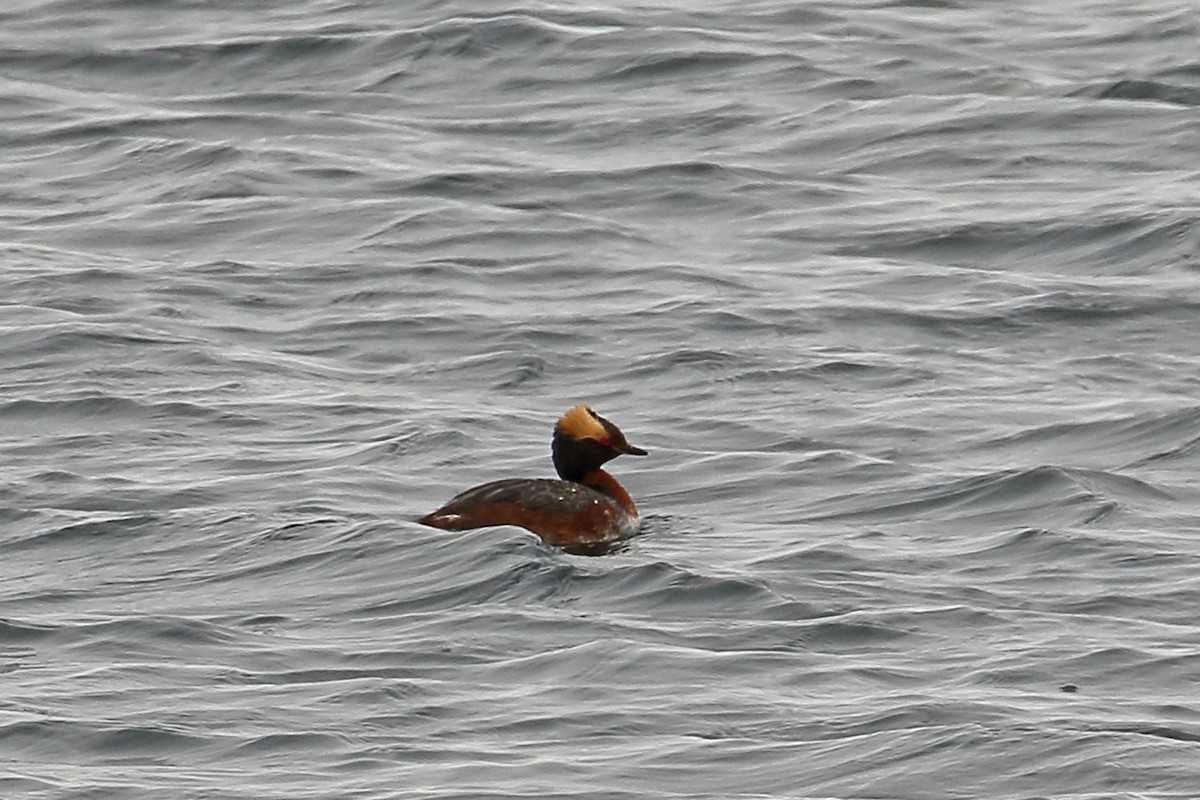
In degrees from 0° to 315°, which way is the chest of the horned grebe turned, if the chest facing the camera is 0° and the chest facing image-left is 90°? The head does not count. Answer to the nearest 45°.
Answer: approximately 270°
